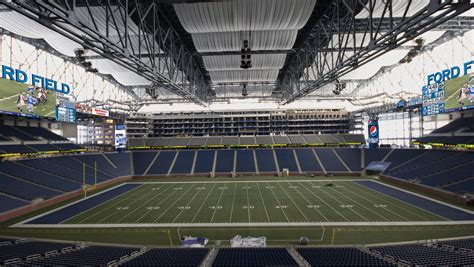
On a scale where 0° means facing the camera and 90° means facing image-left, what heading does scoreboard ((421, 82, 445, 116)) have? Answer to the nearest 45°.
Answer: approximately 45°

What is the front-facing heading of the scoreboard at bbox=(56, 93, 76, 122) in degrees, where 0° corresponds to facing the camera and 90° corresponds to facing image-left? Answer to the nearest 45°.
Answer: approximately 315°

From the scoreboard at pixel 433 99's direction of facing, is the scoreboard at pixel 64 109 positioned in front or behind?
in front

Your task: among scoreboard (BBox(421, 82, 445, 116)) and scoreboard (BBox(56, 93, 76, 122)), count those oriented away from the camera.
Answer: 0

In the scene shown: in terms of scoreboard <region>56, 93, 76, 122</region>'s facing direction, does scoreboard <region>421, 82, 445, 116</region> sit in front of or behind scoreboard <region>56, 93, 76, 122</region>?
in front

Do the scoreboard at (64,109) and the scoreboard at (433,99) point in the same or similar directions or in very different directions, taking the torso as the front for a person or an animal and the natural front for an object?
very different directions
